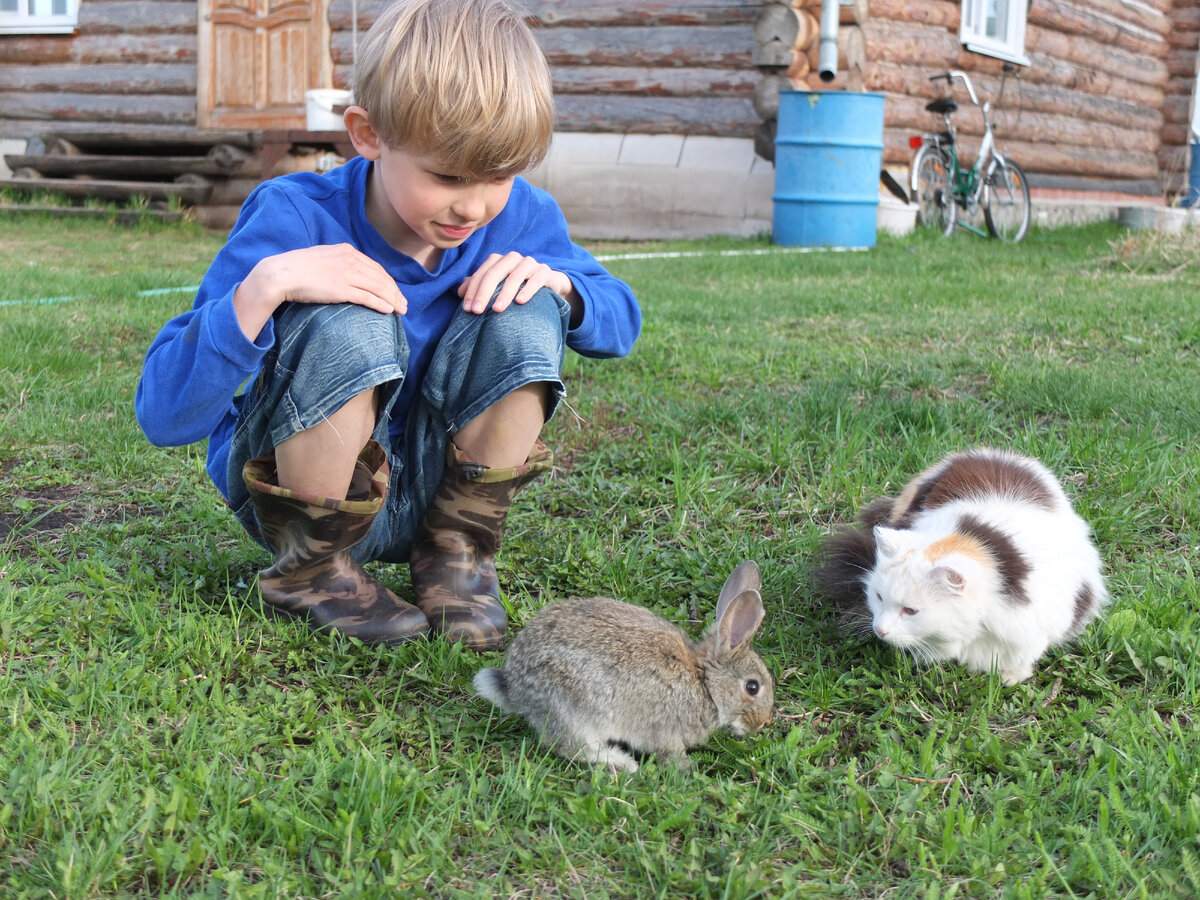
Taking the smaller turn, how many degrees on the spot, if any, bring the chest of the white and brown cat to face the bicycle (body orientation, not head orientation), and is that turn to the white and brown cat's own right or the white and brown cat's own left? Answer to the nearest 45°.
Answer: approximately 135° to the white and brown cat's own right

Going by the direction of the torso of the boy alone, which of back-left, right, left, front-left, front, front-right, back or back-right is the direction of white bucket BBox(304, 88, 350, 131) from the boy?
back-left

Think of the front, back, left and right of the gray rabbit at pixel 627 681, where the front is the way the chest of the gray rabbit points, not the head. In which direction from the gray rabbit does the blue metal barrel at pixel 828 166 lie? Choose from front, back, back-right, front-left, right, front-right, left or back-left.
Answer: left

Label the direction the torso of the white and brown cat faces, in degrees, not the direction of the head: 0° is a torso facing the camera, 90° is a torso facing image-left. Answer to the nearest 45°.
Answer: approximately 45°

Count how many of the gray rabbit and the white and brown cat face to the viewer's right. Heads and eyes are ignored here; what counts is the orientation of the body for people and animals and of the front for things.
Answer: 1

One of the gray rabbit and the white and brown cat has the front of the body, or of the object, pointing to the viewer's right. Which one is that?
the gray rabbit

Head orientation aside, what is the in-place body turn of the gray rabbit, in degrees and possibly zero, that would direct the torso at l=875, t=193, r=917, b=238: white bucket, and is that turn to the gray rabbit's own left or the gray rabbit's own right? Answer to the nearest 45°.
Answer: approximately 90° to the gray rabbit's own left

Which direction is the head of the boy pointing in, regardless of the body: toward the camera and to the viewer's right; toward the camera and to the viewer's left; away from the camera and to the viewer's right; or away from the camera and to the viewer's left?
toward the camera and to the viewer's right

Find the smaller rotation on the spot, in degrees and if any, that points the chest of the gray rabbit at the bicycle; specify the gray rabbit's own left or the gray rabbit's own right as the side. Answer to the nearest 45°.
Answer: approximately 90° to the gray rabbit's own left

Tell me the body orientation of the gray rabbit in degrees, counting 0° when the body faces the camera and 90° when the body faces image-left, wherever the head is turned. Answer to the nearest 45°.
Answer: approximately 270°

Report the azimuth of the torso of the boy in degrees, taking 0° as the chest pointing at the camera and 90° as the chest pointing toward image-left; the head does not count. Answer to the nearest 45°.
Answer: approximately 315°

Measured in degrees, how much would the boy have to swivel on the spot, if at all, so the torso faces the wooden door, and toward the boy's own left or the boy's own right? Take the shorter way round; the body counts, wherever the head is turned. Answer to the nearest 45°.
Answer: approximately 135° to the boy's own left

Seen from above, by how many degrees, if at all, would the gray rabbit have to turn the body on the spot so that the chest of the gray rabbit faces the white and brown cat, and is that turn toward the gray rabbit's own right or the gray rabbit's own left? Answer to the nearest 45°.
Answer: approximately 45° to the gray rabbit's own left
